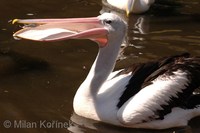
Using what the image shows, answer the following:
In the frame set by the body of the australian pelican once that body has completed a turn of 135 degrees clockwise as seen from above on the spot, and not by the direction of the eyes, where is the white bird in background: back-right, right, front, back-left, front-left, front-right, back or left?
front-left

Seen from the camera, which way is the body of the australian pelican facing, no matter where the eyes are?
to the viewer's left
